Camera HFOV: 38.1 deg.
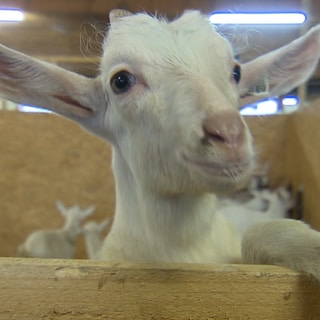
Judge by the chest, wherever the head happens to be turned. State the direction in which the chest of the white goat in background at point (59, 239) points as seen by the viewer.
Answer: to the viewer's right

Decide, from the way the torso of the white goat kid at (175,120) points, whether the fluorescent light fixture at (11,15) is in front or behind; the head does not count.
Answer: behind

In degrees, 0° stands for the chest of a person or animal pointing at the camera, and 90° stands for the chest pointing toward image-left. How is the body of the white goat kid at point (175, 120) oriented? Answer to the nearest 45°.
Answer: approximately 315°
